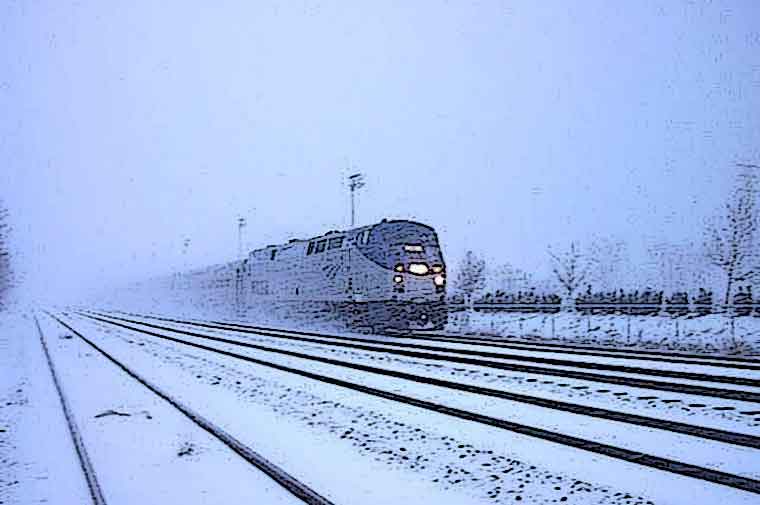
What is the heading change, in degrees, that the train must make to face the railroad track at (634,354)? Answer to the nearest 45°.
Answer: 0° — it already faces it

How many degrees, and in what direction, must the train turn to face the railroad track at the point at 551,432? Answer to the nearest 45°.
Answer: approximately 45° to its right

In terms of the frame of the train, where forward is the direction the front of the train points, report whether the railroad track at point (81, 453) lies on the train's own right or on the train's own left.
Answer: on the train's own right

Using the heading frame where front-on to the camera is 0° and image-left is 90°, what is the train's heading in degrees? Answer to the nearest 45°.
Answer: approximately 315°

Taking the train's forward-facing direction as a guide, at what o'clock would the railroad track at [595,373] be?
The railroad track is roughly at 1 o'clock from the train.

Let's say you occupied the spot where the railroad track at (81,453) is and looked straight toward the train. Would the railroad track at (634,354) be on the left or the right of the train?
right
